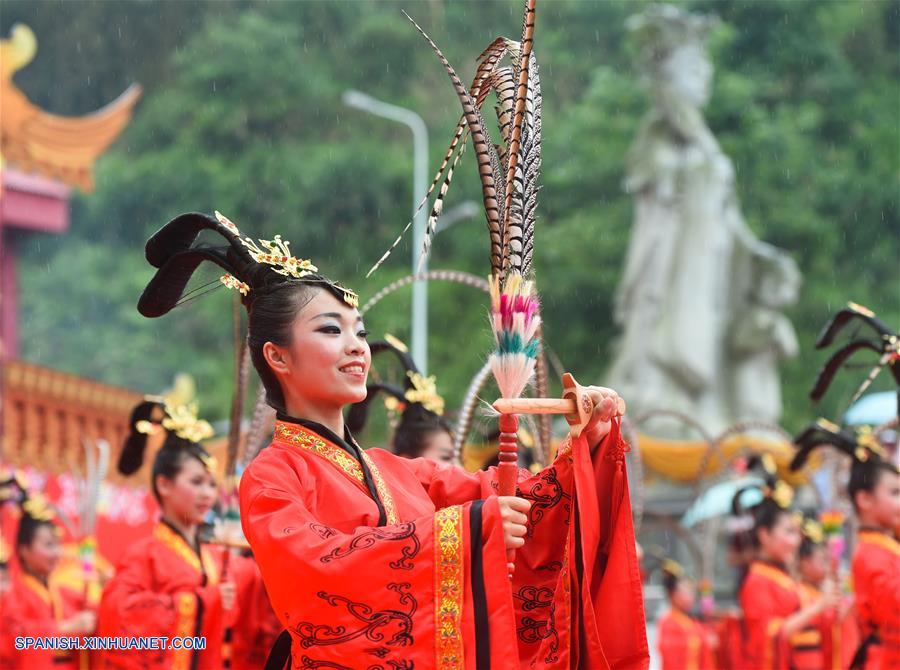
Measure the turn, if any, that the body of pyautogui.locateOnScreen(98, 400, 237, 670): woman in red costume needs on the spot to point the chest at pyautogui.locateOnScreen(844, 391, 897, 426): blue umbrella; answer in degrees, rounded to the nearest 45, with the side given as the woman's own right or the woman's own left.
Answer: approximately 90° to the woman's own left

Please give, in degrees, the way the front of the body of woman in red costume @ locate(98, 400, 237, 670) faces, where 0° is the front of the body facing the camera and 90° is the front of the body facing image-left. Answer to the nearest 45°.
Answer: approximately 315°

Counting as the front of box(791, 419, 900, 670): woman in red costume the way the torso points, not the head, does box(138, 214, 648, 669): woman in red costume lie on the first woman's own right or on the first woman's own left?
on the first woman's own right

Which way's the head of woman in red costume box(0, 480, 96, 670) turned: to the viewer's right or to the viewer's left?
to the viewer's right

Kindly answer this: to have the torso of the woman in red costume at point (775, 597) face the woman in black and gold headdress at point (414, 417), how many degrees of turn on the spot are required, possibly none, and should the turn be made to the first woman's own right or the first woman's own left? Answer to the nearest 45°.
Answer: approximately 90° to the first woman's own right
